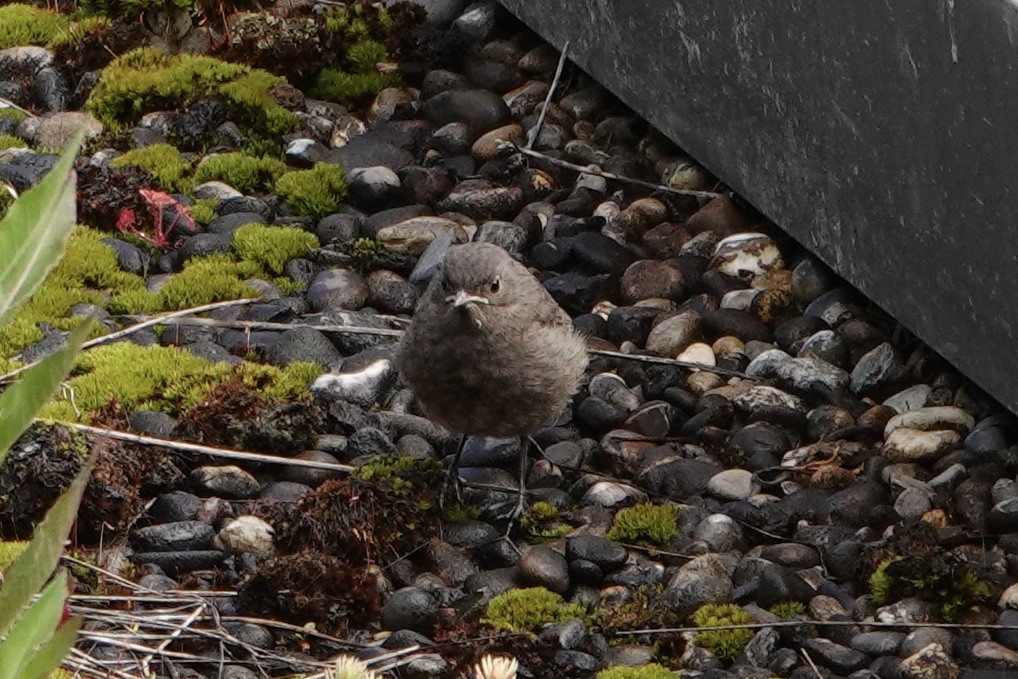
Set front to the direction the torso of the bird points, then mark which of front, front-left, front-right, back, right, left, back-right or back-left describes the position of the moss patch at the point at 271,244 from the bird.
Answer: right

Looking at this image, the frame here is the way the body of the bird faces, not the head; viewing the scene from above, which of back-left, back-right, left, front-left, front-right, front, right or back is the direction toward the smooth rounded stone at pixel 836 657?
left

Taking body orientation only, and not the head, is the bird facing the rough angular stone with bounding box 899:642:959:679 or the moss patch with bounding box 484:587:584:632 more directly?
the moss patch

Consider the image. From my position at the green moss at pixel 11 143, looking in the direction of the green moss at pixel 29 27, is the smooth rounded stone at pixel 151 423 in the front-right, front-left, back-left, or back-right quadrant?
back-right

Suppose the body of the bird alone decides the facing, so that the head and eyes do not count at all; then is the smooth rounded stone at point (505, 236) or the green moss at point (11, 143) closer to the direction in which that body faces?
the green moss

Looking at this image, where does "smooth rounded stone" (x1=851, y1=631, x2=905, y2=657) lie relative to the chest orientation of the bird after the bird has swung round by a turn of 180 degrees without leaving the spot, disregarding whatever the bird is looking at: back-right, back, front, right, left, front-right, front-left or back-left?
right

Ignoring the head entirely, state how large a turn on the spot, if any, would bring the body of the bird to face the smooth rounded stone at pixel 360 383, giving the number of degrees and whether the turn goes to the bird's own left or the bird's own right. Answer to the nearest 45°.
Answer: approximately 90° to the bird's own right

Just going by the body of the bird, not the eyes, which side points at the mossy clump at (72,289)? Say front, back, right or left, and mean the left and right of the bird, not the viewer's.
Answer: right

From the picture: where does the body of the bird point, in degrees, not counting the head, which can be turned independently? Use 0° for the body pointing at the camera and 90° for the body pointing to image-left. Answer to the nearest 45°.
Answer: approximately 45°

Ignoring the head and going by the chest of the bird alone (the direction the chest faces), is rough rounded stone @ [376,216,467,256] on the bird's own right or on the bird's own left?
on the bird's own right

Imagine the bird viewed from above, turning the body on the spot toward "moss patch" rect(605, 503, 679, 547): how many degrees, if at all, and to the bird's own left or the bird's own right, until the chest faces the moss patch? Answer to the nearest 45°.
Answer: approximately 90° to the bird's own left

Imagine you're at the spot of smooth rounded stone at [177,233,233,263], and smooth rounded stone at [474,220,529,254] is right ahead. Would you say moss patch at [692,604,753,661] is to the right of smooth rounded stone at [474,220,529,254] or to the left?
right

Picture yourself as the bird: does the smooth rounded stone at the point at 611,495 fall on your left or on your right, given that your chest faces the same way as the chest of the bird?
on your left

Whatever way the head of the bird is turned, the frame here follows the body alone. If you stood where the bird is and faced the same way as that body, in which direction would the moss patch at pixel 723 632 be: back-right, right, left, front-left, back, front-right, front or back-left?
left

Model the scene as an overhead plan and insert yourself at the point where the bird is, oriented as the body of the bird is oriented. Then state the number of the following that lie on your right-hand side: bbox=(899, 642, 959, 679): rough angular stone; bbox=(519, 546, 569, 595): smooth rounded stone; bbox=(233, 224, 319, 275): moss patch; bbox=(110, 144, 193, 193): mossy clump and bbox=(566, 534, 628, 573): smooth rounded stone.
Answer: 2

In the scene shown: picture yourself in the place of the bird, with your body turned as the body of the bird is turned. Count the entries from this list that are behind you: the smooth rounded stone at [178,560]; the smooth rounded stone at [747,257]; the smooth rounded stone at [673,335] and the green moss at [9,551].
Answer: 2

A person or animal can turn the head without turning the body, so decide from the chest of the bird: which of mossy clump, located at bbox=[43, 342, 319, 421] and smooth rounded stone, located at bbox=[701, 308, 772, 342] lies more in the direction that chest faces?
the mossy clump
